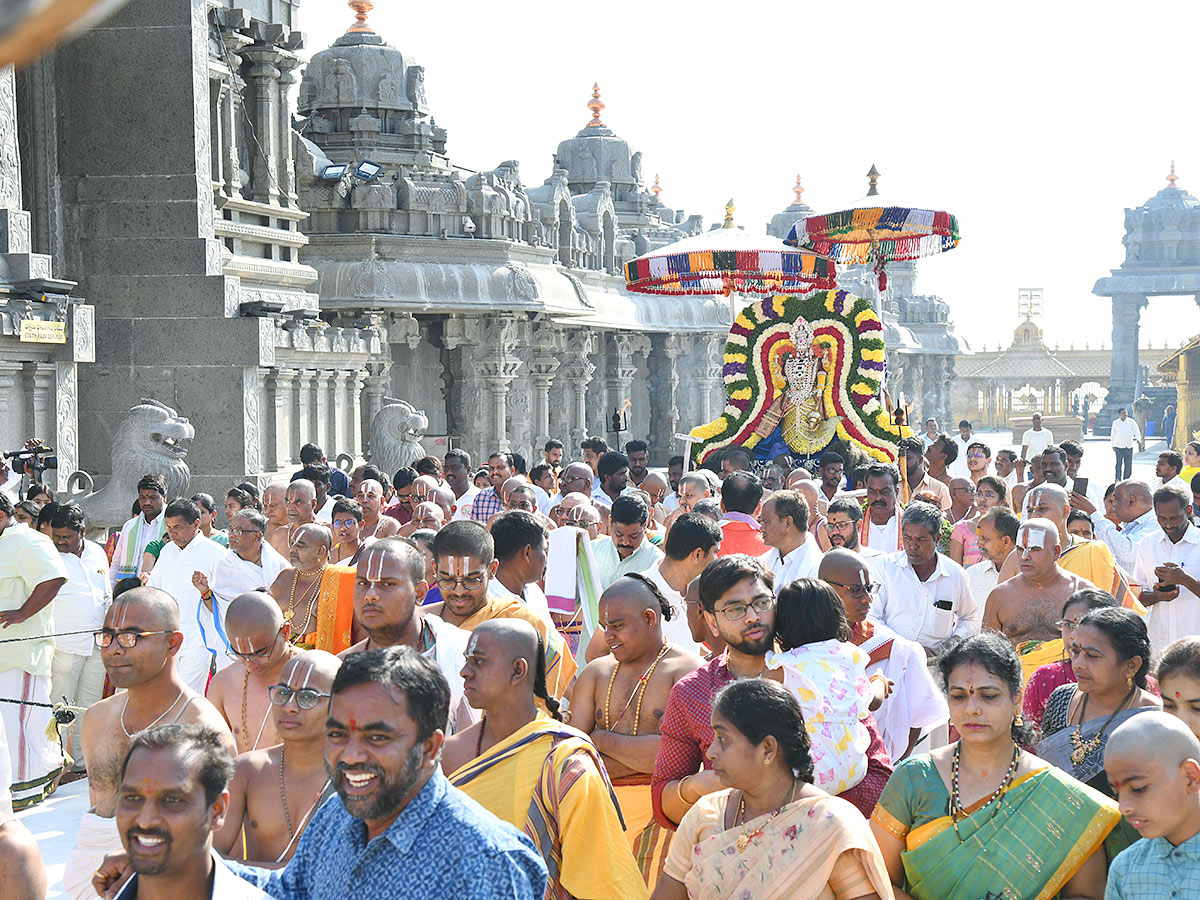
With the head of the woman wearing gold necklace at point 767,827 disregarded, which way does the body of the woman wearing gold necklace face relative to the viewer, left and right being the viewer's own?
facing the viewer and to the left of the viewer

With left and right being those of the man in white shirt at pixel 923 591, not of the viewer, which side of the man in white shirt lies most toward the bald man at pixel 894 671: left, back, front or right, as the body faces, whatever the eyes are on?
front

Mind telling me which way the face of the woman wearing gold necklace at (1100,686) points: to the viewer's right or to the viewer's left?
to the viewer's left

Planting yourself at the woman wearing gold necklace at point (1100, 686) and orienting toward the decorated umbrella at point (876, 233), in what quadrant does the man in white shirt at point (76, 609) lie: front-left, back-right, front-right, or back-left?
front-left

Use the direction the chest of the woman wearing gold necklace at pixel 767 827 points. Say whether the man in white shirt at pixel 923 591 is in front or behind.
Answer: behind

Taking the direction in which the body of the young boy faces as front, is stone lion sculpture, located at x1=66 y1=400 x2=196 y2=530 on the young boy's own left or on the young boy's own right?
on the young boy's own right

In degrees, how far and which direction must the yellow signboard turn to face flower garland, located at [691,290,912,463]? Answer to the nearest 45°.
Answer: approximately 90° to its left

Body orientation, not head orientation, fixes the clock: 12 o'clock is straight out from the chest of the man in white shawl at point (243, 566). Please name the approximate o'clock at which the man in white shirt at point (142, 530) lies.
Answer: the man in white shirt at point (142, 530) is roughly at 4 o'clock from the man in white shawl at point (243, 566).

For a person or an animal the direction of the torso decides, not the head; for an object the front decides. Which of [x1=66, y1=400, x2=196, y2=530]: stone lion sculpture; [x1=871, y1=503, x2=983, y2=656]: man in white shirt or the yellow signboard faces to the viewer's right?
the stone lion sculpture

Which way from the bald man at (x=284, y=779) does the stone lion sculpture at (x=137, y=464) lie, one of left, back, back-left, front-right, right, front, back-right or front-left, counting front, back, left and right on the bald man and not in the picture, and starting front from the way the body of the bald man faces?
back

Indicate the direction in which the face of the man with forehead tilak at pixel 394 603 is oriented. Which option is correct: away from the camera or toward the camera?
toward the camera

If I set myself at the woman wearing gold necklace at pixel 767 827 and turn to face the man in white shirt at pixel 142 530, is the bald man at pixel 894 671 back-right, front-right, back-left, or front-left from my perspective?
front-right

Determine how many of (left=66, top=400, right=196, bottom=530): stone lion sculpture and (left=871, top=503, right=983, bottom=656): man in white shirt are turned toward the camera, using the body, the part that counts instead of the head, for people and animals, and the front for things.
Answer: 1

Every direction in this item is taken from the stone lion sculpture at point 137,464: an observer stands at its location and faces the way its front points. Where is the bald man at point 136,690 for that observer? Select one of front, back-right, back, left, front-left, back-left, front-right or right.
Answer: right

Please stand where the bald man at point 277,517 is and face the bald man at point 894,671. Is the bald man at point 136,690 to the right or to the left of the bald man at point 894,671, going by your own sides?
right

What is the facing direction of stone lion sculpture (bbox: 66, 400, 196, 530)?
to the viewer's right

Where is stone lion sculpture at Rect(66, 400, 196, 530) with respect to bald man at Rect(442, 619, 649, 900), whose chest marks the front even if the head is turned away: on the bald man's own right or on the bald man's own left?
on the bald man's own right
